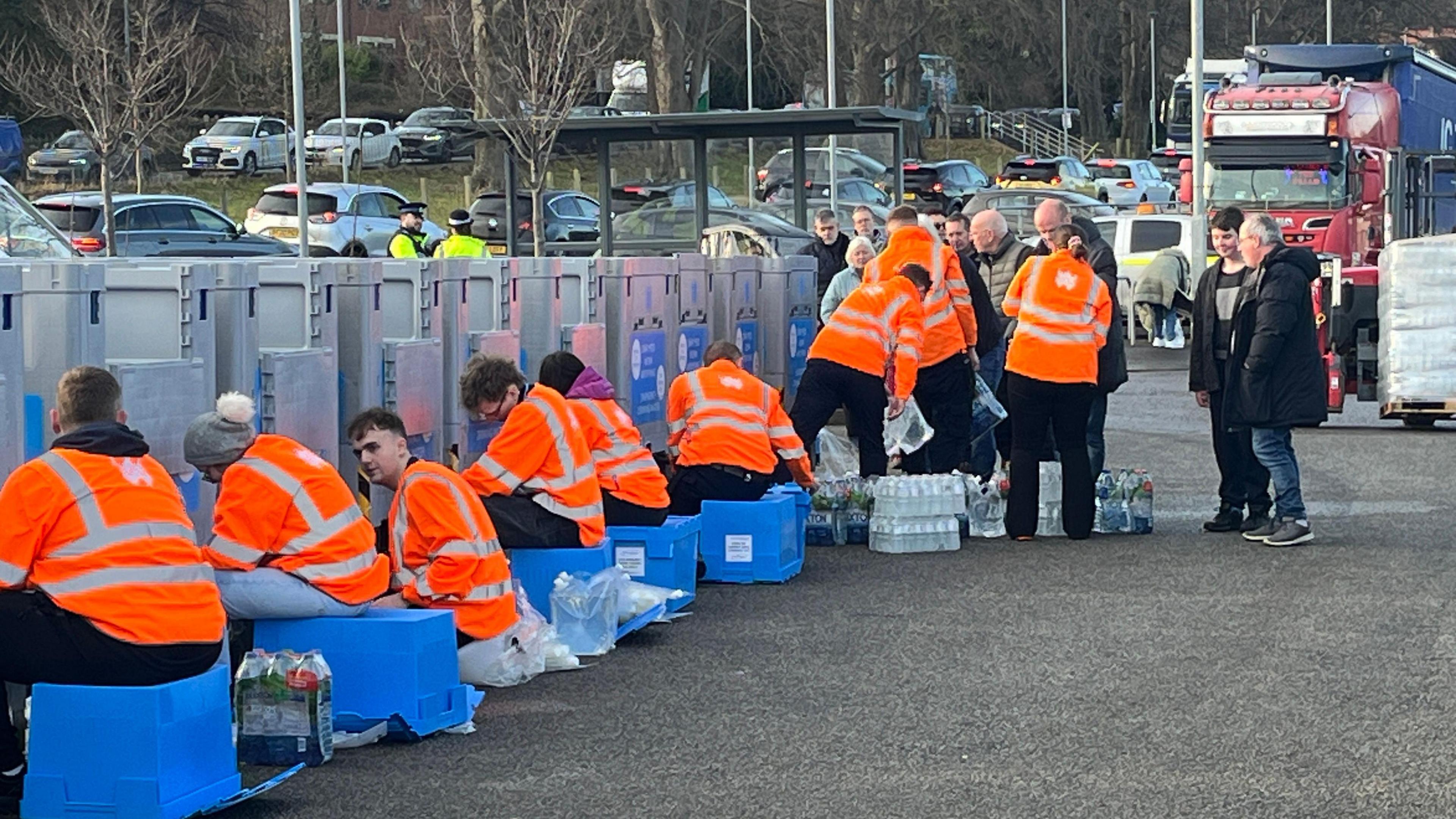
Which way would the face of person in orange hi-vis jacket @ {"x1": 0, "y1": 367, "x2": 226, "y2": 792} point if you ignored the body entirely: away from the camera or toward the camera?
away from the camera

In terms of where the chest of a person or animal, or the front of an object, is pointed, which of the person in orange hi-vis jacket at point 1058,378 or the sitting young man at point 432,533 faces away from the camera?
the person in orange hi-vis jacket

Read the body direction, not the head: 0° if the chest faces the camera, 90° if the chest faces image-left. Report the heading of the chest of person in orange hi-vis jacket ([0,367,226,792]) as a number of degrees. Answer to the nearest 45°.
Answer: approximately 135°

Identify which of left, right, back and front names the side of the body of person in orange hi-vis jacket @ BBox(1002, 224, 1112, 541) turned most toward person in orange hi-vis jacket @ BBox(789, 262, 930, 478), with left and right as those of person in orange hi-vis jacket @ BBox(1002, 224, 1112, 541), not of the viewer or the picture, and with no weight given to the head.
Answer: left

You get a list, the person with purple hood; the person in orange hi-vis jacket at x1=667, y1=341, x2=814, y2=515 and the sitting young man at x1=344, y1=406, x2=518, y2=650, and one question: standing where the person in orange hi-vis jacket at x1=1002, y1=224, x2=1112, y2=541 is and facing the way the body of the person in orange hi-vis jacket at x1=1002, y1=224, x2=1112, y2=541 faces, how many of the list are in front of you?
0

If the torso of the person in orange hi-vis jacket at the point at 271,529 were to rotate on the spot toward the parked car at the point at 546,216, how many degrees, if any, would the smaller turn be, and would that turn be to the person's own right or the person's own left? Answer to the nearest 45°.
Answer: approximately 45° to the person's own right

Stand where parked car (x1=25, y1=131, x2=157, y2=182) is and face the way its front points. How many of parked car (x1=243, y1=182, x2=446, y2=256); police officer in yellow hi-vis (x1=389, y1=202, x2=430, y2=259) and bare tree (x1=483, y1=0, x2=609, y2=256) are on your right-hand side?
0

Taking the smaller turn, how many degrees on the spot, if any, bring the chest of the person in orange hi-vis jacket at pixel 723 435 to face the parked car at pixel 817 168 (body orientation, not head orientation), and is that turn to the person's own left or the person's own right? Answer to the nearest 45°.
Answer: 0° — they already face it

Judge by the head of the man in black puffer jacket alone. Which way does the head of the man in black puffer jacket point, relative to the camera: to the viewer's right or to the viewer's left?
to the viewer's left

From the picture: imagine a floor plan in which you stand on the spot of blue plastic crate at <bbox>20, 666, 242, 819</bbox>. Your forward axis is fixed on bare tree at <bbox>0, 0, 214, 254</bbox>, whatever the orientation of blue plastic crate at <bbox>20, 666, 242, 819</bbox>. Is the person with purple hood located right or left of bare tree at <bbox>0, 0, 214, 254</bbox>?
right

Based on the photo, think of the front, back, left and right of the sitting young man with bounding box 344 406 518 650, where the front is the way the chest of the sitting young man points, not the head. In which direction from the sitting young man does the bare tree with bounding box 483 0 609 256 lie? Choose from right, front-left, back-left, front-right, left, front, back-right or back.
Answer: right

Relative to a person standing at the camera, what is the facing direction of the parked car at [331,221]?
facing away from the viewer and to the right of the viewer

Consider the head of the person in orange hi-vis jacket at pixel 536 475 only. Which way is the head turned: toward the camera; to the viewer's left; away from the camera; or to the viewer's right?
to the viewer's left

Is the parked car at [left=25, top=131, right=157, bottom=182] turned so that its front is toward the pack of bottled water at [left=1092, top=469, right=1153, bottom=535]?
no

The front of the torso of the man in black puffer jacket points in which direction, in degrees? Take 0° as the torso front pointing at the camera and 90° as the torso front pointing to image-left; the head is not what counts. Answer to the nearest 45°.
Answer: approximately 90°
